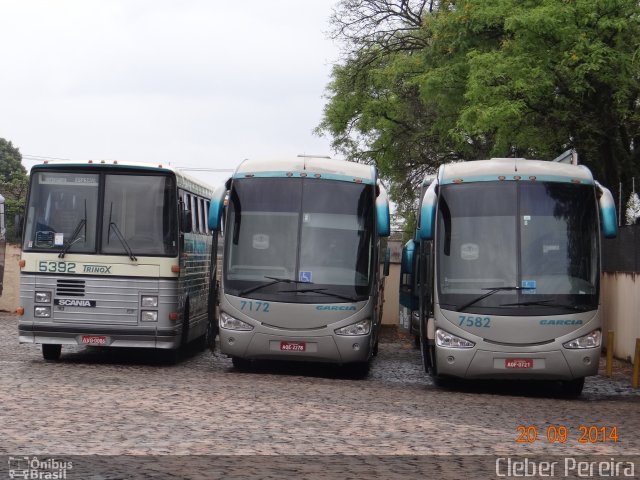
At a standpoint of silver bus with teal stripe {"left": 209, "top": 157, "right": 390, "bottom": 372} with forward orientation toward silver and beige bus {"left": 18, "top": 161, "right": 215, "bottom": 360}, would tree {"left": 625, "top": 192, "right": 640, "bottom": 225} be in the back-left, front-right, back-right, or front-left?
back-right

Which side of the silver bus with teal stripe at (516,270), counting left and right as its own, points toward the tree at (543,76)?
back

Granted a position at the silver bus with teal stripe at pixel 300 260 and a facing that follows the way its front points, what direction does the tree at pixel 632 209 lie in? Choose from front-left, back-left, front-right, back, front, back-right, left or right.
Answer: back-left

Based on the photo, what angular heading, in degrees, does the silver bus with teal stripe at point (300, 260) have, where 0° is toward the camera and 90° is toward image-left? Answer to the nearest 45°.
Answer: approximately 0°

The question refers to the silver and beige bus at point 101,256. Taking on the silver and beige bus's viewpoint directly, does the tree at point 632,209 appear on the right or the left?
on its left

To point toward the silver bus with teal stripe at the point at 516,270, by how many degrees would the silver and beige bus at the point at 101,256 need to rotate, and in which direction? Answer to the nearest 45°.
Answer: approximately 45° to its left

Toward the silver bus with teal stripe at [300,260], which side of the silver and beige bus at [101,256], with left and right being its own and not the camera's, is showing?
left

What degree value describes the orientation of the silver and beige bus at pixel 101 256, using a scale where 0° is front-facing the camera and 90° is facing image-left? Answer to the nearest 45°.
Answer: approximately 0°

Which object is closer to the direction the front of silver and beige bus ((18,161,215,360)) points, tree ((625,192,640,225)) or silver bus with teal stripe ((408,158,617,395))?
the silver bus with teal stripe
